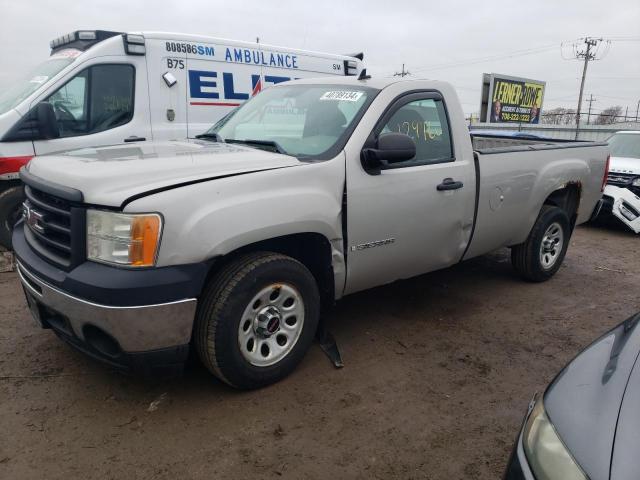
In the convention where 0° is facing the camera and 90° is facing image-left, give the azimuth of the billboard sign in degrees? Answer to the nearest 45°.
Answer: approximately 315°

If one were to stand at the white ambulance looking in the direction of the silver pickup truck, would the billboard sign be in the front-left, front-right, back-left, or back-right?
back-left

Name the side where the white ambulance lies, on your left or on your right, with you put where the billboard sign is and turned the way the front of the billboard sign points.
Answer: on your right

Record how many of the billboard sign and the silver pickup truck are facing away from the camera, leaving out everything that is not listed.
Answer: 0

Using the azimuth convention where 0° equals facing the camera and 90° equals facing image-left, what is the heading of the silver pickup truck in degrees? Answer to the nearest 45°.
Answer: approximately 45°

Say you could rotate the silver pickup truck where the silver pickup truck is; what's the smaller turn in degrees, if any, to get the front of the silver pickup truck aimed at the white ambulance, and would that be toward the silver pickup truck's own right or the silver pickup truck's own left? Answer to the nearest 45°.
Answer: approximately 90° to the silver pickup truck's own right

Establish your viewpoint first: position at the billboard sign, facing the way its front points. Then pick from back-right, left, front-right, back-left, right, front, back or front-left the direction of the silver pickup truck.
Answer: front-right

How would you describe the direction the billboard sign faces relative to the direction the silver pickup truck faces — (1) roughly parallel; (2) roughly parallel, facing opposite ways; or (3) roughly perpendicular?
roughly perpendicular
